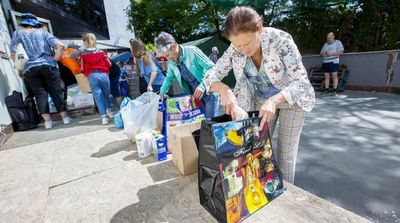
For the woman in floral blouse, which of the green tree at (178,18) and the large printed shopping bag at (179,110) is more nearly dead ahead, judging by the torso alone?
the large printed shopping bag

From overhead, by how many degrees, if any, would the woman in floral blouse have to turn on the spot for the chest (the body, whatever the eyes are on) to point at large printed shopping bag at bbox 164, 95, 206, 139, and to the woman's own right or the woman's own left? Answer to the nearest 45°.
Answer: approximately 90° to the woman's own right

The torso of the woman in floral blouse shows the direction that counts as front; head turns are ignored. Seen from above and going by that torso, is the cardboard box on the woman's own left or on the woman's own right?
on the woman's own right

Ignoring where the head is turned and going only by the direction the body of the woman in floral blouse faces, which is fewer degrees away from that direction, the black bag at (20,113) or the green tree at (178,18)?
the black bag

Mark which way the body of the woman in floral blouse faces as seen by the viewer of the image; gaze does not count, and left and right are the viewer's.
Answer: facing the viewer and to the left of the viewer

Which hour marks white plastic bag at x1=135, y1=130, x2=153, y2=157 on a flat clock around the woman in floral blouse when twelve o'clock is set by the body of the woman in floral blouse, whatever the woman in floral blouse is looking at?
The white plastic bag is roughly at 2 o'clock from the woman in floral blouse.

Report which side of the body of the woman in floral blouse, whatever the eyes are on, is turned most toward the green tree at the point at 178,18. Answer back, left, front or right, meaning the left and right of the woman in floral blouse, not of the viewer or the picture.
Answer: right

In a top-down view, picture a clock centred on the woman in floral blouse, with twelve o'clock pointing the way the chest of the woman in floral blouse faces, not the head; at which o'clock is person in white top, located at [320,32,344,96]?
The person in white top is roughly at 5 o'clock from the woman in floral blouse.
